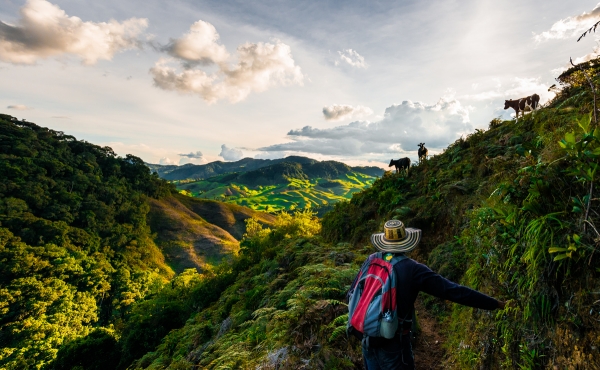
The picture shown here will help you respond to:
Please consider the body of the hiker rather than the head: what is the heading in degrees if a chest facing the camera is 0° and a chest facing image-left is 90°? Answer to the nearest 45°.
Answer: approximately 225°

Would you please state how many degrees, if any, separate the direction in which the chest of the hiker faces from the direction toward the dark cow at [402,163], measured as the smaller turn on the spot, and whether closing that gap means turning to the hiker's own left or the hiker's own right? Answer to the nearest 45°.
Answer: approximately 45° to the hiker's own left

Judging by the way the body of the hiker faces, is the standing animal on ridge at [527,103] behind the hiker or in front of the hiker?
in front

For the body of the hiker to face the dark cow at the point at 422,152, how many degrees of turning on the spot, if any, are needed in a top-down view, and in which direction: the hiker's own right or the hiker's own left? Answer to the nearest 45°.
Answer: approximately 45° to the hiker's own left
